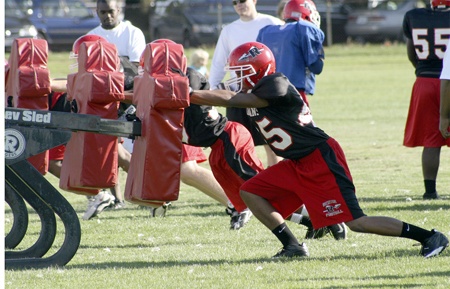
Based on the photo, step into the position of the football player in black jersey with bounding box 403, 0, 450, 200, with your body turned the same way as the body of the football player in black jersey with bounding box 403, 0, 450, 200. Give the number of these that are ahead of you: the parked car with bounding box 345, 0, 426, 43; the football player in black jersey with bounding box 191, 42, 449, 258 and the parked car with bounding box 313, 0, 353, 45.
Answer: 2

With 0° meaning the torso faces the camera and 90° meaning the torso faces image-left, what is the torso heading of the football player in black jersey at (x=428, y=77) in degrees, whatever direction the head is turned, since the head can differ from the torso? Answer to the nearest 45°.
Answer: approximately 180°

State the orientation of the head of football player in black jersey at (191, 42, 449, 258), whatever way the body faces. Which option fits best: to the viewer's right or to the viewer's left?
to the viewer's left

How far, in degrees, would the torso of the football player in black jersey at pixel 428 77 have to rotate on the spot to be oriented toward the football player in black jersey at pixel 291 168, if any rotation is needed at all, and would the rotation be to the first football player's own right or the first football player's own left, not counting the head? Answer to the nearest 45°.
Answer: approximately 180°

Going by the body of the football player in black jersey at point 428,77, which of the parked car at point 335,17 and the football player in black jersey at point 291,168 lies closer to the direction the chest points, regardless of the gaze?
the parked car
